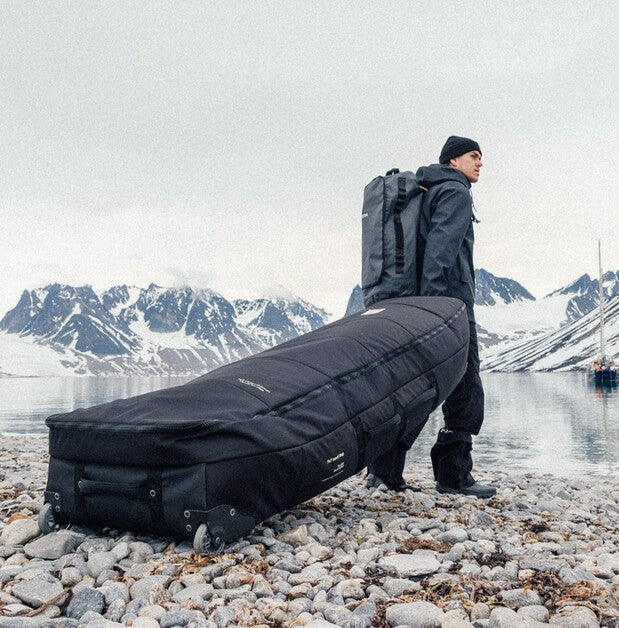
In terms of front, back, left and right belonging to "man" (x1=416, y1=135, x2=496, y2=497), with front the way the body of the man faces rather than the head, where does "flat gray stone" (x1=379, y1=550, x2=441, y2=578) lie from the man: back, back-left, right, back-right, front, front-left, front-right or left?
right

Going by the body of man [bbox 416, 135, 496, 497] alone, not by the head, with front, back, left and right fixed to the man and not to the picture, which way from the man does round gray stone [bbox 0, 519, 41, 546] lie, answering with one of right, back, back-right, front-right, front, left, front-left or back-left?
back-right

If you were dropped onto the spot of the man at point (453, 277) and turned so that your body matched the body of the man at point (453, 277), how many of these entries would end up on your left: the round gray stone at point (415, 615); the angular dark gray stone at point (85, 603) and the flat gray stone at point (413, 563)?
0

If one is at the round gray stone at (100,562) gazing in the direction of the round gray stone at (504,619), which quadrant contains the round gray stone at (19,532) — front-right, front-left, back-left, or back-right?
back-left

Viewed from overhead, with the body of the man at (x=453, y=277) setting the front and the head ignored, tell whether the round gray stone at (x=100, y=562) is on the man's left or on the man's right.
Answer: on the man's right

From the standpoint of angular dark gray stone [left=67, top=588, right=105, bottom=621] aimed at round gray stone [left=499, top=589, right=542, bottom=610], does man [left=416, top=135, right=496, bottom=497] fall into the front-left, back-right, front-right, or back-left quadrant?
front-left

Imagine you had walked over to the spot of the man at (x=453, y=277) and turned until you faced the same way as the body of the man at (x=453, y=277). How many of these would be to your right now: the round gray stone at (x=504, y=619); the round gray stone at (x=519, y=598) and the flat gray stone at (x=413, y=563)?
3

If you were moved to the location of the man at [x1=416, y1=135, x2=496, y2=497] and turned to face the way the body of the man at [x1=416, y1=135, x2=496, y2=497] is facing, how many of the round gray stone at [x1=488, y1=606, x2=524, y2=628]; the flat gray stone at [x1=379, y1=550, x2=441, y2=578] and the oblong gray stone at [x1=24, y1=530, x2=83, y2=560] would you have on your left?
0

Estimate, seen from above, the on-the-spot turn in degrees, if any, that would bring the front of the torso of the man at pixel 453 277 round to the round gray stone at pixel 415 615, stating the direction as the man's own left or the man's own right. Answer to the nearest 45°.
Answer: approximately 90° to the man's own right

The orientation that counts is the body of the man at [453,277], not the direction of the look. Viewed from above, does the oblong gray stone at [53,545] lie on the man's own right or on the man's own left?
on the man's own right

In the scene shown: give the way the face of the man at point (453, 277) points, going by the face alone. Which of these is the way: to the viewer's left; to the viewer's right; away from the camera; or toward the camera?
to the viewer's right

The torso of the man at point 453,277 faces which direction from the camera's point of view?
to the viewer's right

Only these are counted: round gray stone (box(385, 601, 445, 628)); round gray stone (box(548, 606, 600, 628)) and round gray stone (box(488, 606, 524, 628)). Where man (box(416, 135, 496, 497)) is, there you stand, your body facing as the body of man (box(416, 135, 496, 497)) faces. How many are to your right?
3

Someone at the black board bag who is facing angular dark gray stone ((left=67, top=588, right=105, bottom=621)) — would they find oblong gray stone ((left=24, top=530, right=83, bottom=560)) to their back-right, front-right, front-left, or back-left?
front-right

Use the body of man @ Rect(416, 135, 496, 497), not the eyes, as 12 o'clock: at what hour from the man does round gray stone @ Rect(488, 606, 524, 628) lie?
The round gray stone is roughly at 3 o'clock from the man.
